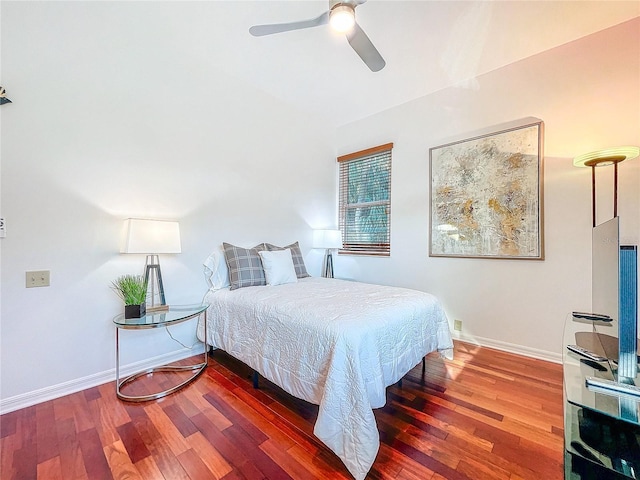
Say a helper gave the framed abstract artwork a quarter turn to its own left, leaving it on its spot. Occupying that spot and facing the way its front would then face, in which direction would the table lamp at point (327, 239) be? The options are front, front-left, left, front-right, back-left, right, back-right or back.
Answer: back-right

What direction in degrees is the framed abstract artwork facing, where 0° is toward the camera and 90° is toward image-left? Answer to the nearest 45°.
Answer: approximately 45°

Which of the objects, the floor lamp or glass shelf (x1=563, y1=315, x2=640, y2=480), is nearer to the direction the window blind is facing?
the glass shelf

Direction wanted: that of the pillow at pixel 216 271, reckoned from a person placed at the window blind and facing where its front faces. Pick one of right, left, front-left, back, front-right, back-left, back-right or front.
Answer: front

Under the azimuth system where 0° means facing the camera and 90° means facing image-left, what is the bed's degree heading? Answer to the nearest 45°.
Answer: approximately 315°

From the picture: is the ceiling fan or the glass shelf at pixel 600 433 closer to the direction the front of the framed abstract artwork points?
the ceiling fan

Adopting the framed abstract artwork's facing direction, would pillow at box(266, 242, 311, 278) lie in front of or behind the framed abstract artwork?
in front

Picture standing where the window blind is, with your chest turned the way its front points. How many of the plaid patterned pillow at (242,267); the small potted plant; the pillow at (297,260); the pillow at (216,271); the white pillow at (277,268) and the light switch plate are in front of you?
6

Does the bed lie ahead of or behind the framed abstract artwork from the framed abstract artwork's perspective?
ahead

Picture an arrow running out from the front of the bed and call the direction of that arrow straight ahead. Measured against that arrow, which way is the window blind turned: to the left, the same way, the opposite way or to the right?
to the right

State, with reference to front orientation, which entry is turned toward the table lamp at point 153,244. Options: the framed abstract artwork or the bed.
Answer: the framed abstract artwork

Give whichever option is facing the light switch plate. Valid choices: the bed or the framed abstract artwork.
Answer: the framed abstract artwork

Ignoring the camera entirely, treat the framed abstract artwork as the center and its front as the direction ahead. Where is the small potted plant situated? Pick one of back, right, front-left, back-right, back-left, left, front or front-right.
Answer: front

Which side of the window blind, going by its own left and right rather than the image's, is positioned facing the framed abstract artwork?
left

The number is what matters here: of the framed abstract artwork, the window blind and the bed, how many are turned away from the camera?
0
